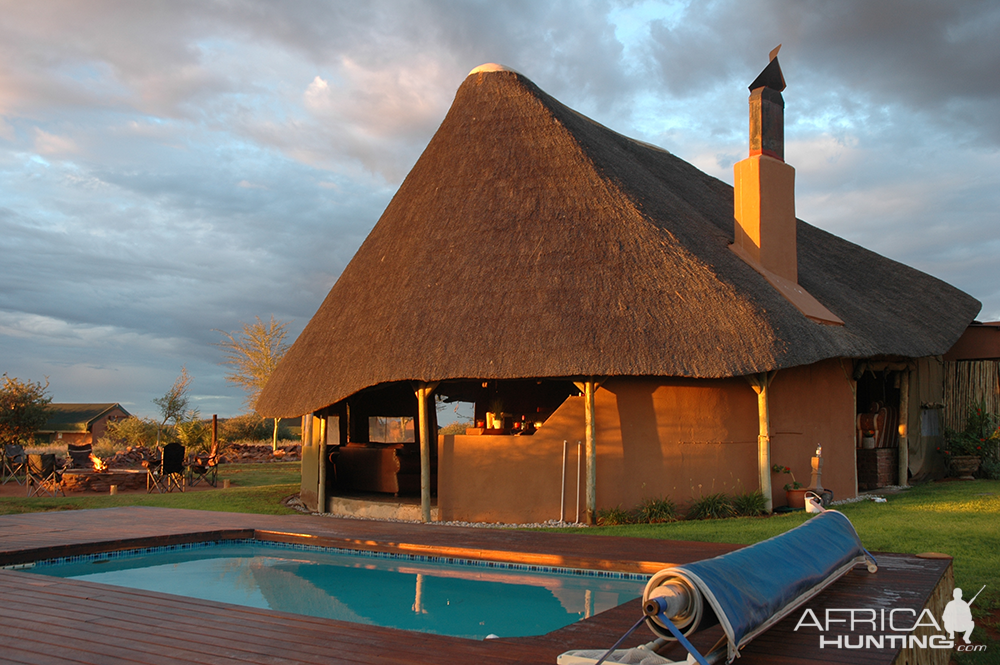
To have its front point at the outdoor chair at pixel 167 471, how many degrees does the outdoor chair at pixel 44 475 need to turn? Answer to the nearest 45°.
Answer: approximately 45° to its right

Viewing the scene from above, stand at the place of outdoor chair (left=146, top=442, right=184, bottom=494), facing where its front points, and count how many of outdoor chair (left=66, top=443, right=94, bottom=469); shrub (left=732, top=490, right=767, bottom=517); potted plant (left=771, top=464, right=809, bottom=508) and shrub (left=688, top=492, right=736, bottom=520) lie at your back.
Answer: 3

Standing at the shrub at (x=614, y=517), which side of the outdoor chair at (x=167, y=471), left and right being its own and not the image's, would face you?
back

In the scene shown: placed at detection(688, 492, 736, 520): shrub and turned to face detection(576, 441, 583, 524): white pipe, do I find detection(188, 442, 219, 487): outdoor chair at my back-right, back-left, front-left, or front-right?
front-right

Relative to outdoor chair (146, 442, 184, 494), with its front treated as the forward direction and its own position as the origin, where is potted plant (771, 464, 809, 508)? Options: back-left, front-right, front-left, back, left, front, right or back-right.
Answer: back

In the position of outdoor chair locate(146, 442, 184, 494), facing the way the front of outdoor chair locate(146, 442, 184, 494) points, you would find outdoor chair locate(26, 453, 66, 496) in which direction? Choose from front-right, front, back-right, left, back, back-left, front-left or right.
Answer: front-left

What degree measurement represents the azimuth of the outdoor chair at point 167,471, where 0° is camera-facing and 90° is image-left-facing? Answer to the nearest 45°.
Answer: approximately 135°

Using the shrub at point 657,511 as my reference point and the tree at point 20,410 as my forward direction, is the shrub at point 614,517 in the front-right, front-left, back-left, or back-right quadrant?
front-left

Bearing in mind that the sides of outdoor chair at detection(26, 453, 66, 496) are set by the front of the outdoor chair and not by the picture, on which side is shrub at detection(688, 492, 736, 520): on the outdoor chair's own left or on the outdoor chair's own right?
on the outdoor chair's own right

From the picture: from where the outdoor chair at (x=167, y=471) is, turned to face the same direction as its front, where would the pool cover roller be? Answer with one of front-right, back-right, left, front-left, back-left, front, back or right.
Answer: back-left

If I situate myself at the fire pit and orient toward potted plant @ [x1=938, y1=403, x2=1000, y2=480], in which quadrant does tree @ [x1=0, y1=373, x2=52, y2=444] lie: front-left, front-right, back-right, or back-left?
back-left

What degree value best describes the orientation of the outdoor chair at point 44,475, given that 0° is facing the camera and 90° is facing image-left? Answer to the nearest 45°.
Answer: approximately 225°

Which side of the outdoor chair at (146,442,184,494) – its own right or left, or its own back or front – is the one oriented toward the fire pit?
front

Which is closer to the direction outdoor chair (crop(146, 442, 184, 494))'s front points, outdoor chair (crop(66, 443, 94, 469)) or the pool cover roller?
the outdoor chair

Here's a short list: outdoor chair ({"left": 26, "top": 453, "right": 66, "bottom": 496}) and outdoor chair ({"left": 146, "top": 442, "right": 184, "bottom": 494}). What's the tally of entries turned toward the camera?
0

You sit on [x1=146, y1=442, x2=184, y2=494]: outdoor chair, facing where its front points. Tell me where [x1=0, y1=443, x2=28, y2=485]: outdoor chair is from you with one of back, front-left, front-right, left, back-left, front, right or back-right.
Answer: front
